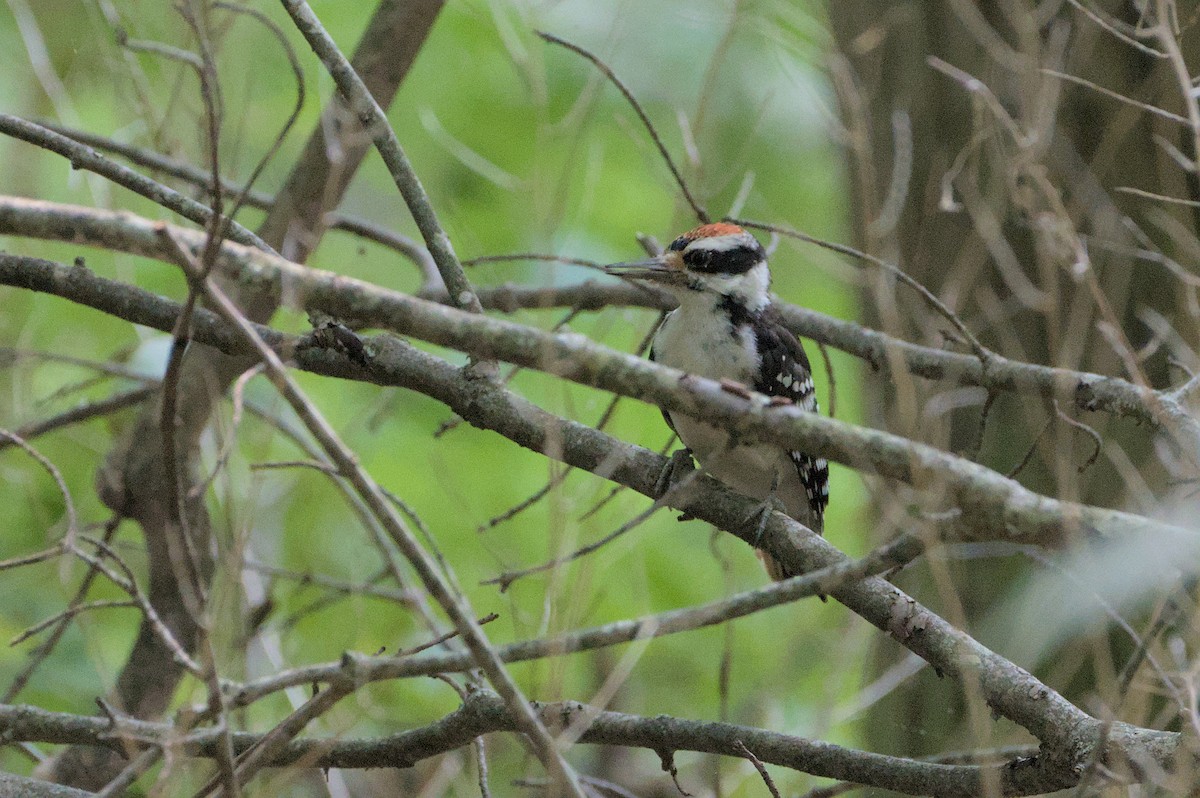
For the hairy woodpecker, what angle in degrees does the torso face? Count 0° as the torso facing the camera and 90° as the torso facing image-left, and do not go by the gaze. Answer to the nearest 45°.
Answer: approximately 45°
